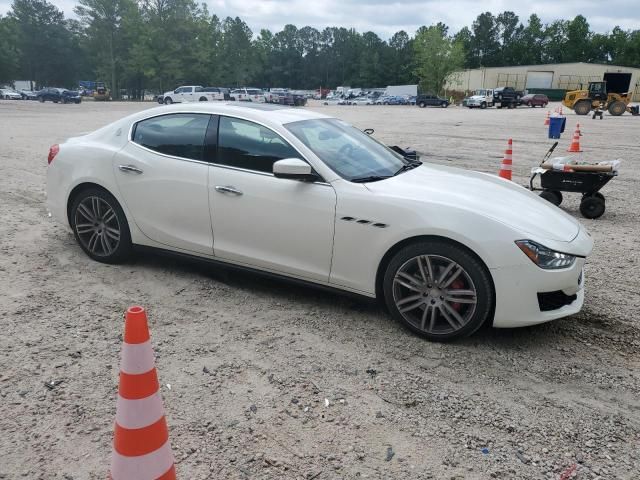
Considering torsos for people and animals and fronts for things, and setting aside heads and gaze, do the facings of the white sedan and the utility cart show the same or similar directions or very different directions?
very different directions

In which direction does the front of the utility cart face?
to the viewer's left
